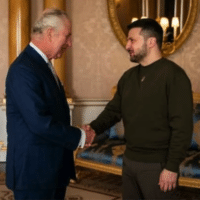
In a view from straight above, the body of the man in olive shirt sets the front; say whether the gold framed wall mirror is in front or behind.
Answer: behind

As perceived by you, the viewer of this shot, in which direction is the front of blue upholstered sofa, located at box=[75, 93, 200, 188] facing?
facing the viewer and to the left of the viewer

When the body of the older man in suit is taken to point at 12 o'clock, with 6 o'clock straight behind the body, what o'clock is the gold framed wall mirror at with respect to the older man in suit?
The gold framed wall mirror is roughly at 10 o'clock from the older man in suit.

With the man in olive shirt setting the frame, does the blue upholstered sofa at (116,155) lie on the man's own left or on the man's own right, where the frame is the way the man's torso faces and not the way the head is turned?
on the man's own right

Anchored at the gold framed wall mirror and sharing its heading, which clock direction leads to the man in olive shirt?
The man in olive shirt is roughly at 12 o'clock from the gold framed wall mirror.

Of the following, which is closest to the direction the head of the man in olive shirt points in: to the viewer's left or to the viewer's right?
to the viewer's left

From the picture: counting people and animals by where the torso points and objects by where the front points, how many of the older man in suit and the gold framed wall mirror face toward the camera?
1

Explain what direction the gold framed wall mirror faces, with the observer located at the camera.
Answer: facing the viewer

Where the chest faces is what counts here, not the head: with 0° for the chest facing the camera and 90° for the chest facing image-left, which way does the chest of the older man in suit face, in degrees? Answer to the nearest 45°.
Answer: approximately 270°

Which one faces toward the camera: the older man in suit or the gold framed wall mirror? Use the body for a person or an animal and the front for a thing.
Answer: the gold framed wall mirror

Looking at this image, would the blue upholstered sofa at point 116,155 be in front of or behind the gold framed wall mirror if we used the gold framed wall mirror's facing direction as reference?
in front

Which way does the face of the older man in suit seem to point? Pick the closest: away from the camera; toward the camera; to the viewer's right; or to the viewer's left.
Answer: to the viewer's right
